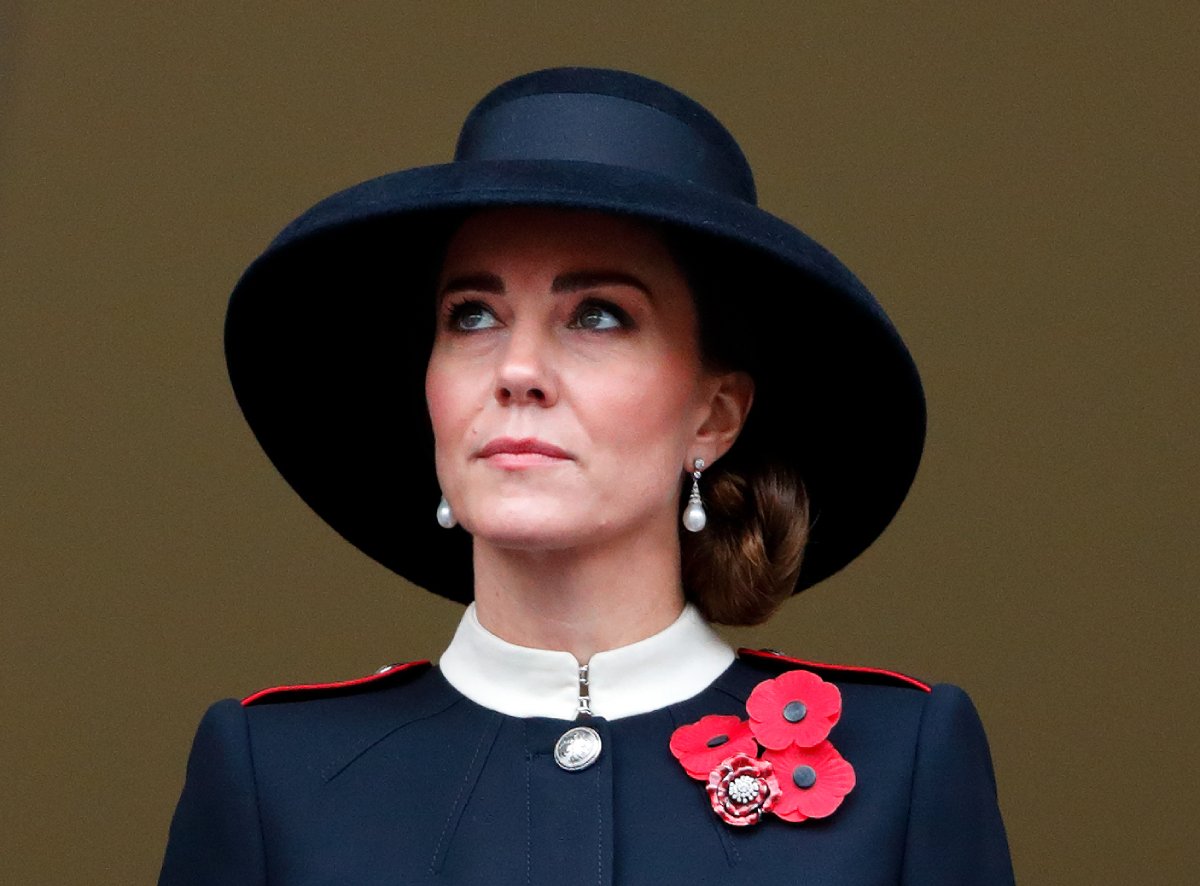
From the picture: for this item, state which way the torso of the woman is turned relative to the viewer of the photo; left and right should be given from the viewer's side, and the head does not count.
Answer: facing the viewer

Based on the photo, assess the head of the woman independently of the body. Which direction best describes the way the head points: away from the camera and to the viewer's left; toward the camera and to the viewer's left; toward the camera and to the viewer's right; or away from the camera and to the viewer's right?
toward the camera and to the viewer's left
